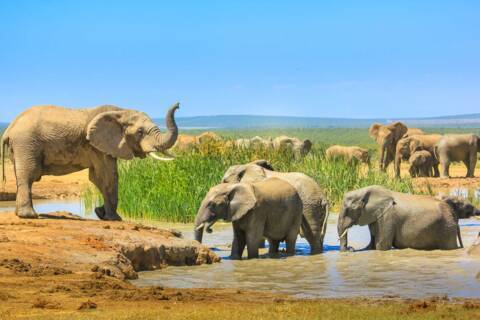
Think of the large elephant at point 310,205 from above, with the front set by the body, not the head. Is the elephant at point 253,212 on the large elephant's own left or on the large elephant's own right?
on the large elephant's own left

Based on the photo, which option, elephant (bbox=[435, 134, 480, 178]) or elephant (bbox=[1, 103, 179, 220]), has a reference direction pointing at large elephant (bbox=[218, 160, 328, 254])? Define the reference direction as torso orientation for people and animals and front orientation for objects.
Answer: elephant (bbox=[1, 103, 179, 220])

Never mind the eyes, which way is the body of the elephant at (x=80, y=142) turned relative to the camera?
to the viewer's right

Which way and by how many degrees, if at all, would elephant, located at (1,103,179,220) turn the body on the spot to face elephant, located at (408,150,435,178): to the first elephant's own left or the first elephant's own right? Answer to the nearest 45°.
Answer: approximately 45° to the first elephant's own left

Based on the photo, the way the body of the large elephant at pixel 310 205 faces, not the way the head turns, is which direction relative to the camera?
to the viewer's left

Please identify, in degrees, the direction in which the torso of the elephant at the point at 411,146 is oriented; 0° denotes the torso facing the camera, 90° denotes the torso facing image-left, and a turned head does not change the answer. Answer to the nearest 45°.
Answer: approximately 90°

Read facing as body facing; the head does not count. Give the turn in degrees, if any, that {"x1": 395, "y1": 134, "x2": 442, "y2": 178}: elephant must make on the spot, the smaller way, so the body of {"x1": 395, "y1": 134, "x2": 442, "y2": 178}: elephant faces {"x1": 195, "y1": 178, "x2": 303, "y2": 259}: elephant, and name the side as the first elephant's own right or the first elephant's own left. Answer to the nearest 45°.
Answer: approximately 90° to the first elephant's own left

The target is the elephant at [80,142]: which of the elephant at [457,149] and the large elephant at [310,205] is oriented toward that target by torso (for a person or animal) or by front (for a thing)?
the large elephant

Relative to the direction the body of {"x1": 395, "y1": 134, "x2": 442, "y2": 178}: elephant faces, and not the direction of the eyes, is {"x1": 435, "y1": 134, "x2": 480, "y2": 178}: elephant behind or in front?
behind

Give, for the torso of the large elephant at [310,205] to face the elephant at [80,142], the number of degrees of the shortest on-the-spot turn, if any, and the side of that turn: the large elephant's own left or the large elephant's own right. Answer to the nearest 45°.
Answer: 0° — it already faces it

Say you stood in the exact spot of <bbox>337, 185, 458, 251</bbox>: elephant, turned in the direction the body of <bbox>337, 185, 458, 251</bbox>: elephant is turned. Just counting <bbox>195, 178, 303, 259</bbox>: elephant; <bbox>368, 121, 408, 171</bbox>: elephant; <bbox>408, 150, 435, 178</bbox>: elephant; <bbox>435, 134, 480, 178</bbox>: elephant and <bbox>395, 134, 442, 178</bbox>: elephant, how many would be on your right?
4

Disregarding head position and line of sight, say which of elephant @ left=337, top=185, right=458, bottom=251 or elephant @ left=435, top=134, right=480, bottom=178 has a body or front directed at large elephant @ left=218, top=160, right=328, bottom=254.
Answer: elephant @ left=337, top=185, right=458, bottom=251
